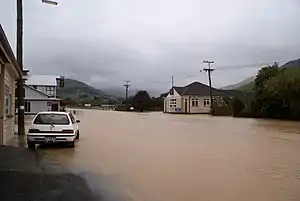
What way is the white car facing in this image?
away from the camera
